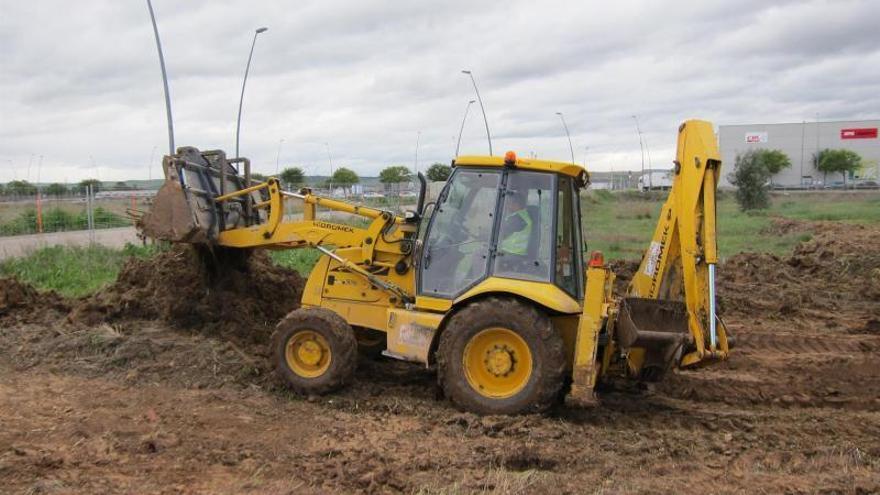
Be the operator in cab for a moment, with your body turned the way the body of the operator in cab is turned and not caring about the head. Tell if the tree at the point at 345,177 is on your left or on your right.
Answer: on your right

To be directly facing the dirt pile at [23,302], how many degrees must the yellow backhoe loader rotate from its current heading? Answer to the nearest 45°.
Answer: approximately 45° to its right

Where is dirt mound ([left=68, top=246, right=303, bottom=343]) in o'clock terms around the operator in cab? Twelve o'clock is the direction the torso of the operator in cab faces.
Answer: The dirt mound is roughly at 1 o'clock from the operator in cab.

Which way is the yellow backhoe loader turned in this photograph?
to the viewer's left

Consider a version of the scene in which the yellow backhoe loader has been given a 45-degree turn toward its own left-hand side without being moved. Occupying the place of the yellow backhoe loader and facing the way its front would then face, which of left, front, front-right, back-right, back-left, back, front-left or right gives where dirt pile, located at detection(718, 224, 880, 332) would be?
back

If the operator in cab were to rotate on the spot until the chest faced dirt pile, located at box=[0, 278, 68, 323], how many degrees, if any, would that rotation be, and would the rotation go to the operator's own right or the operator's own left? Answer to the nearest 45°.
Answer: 0° — they already face it

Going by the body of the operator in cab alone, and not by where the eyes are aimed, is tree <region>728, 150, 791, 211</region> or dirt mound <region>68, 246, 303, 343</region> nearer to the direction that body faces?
the dirt mound

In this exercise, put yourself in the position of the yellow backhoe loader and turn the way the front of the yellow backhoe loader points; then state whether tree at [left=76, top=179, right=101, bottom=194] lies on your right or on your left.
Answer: on your right

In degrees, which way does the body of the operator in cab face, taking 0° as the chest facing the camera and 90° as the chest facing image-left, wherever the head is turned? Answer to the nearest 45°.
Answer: approximately 90°

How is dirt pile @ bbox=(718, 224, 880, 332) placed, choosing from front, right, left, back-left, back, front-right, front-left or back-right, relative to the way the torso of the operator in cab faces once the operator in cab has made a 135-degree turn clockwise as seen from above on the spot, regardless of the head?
front
